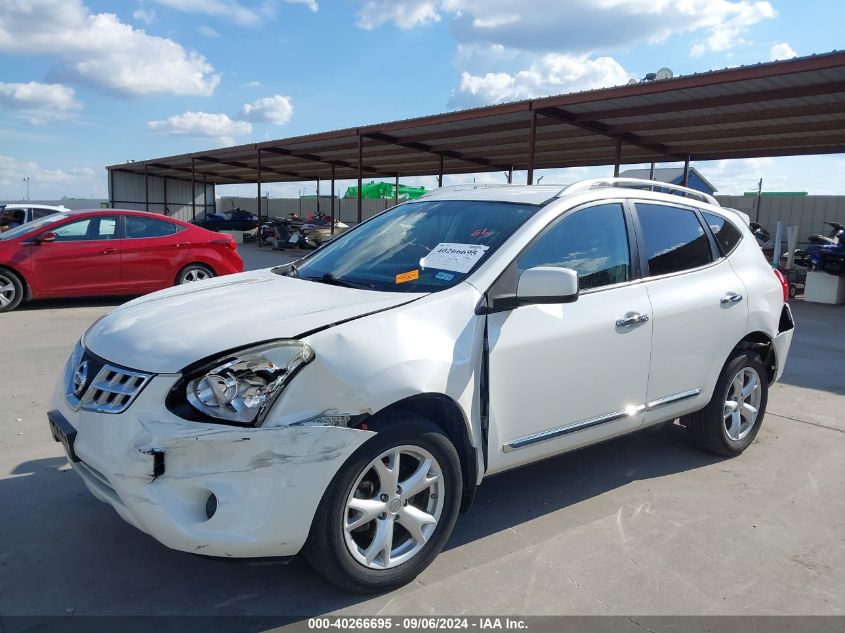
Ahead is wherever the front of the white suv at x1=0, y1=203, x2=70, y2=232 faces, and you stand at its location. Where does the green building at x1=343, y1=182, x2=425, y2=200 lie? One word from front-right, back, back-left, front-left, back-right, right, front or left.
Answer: back-right

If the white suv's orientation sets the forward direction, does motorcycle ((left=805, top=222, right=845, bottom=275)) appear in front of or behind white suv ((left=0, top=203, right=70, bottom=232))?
behind

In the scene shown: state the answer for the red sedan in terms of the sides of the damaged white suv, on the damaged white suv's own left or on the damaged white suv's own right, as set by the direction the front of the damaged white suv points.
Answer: on the damaged white suv's own right

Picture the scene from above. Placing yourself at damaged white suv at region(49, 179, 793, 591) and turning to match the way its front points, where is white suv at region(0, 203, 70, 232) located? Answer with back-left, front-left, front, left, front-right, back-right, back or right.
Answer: right

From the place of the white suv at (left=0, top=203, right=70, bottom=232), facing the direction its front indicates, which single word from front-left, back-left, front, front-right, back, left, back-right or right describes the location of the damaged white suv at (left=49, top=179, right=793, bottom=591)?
left

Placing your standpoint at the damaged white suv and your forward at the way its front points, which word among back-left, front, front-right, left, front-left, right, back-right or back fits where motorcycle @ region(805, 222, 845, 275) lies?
back

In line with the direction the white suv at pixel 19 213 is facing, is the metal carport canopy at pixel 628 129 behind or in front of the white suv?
behind

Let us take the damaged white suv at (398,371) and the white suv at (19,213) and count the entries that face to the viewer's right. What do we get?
0

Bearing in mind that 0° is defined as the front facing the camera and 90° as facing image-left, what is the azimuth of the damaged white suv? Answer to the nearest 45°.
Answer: approximately 45°

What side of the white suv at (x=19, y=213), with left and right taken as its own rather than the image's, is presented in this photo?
left

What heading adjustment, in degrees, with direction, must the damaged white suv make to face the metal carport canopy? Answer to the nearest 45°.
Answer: approximately 135° to its right
